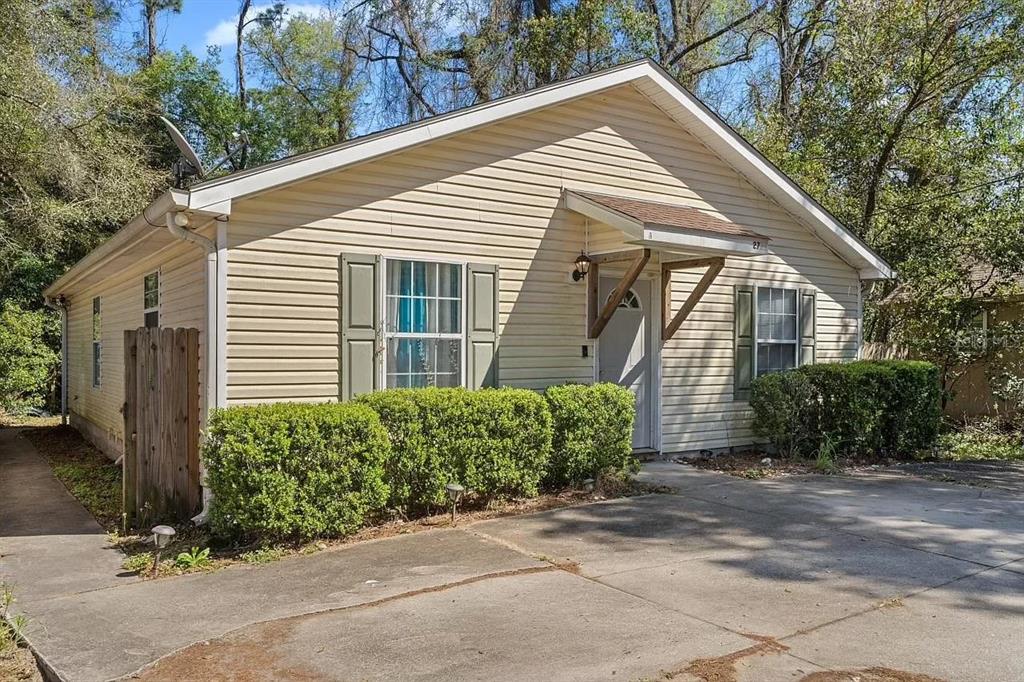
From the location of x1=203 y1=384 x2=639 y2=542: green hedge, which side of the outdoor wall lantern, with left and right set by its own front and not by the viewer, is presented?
right

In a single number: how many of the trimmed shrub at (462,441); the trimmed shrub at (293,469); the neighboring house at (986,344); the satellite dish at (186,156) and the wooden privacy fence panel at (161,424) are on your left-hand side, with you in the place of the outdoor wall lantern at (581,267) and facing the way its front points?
1

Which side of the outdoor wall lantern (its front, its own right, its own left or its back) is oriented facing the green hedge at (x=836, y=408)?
left

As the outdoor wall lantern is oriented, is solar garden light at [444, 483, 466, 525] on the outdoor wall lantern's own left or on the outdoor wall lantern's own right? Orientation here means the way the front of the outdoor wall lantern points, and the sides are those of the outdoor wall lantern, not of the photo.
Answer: on the outdoor wall lantern's own right

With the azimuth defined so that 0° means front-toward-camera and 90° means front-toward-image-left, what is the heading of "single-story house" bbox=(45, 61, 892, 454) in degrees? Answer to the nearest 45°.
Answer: approximately 315°

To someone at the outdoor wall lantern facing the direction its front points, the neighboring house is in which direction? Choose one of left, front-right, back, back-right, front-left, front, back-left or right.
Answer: left

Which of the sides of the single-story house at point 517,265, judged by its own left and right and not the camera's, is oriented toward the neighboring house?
left

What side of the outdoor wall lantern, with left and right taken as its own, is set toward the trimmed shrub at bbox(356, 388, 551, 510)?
right

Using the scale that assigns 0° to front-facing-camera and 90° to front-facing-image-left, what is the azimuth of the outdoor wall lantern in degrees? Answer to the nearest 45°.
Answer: approximately 315°
